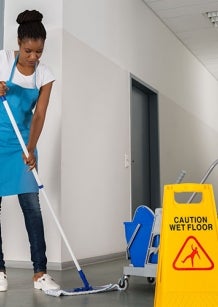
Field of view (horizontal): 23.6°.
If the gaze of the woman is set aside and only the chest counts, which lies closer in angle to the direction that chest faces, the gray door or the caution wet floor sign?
the caution wet floor sign

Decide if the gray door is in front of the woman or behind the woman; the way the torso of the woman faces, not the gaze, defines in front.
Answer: behind

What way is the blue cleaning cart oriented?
to the viewer's left

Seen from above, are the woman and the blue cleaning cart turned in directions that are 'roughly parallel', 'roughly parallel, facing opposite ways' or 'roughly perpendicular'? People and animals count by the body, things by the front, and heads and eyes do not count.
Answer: roughly perpendicular

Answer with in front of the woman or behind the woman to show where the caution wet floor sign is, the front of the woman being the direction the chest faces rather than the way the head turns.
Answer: in front

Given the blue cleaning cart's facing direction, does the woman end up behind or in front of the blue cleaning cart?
in front

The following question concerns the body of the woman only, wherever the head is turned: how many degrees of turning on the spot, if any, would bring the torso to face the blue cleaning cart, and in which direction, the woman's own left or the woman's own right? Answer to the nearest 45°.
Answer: approximately 90° to the woman's own left

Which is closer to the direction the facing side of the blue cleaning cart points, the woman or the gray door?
the woman

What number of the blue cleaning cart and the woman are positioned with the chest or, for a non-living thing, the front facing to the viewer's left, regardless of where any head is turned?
1

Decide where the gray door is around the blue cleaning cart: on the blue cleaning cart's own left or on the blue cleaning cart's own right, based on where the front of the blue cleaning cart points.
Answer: on the blue cleaning cart's own right

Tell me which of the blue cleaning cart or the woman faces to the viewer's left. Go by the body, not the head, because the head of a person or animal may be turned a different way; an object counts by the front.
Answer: the blue cleaning cart
